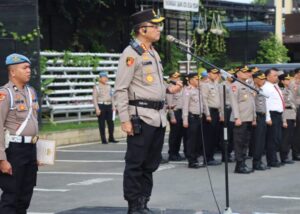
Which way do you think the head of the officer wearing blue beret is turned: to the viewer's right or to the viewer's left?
to the viewer's right

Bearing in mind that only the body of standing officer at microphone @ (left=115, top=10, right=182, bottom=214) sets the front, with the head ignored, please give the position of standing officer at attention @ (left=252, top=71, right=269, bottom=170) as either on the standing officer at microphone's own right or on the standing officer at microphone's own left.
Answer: on the standing officer at microphone's own left

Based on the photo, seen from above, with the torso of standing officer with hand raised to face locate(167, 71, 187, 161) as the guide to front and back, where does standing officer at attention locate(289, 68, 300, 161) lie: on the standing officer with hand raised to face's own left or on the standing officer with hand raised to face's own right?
on the standing officer with hand raised to face's own left

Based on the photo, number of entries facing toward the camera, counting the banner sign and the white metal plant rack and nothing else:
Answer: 2

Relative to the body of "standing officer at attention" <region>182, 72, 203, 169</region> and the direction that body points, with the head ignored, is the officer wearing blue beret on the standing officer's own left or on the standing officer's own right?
on the standing officer's own right

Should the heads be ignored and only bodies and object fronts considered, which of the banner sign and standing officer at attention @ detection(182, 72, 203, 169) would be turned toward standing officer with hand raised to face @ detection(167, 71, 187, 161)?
the banner sign
